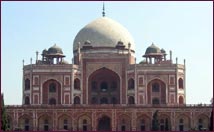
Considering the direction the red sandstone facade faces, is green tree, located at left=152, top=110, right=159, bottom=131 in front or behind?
in front

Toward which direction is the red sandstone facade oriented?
toward the camera
